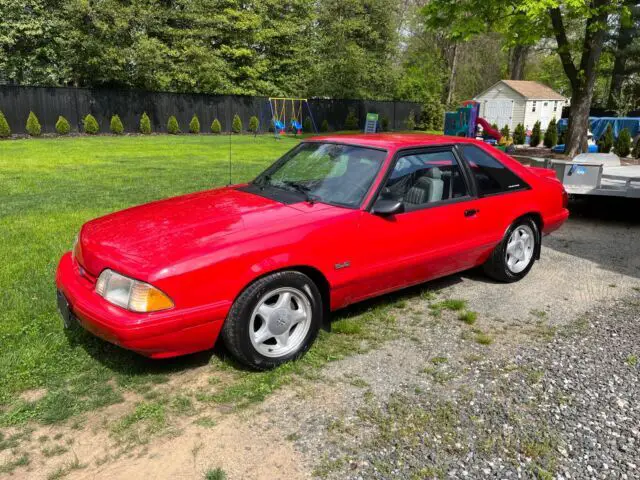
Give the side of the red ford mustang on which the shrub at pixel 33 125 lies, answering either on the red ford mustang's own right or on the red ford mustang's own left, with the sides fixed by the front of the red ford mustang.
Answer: on the red ford mustang's own right

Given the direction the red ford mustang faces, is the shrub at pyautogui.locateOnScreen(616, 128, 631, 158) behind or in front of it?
behind

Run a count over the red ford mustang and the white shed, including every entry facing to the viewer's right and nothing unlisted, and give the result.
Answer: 0

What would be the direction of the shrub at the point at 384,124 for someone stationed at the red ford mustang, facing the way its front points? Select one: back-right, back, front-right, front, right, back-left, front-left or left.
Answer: back-right

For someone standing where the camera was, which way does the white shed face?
facing the viewer and to the left of the viewer

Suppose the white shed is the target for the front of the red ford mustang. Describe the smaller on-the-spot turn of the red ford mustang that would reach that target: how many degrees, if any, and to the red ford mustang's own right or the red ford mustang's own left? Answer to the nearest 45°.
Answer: approximately 135° to the red ford mustang's own right

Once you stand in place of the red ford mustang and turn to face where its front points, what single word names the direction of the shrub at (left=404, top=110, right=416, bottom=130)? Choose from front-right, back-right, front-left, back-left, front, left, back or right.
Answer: back-right
